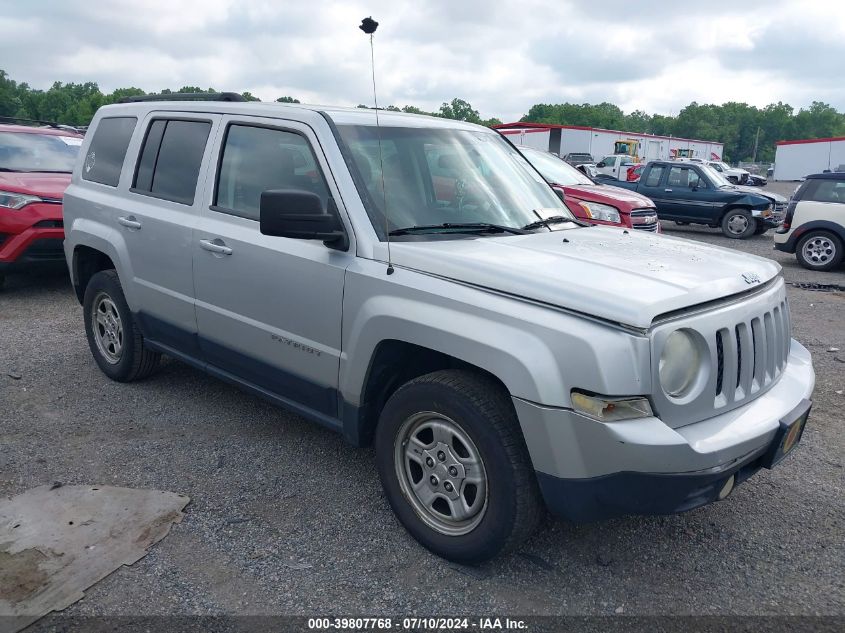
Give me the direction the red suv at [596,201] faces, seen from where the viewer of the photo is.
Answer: facing the viewer and to the right of the viewer

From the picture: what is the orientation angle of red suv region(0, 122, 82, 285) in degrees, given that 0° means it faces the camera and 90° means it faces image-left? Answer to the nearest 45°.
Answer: approximately 315°

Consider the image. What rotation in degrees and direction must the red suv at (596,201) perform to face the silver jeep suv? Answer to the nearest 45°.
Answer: approximately 45° to its right

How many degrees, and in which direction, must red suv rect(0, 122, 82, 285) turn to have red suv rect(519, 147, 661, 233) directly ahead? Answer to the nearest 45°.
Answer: approximately 45° to its left

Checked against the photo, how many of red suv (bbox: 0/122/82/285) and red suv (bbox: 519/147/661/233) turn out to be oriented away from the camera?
0

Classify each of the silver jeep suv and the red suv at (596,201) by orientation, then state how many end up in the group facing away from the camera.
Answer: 0

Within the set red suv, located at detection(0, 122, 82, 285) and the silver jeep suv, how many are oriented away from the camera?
0

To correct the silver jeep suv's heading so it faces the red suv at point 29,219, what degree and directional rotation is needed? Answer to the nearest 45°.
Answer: approximately 180°

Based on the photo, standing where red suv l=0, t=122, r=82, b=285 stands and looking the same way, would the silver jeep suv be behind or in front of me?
in front

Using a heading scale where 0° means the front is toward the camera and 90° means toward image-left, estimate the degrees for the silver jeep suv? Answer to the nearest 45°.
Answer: approximately 315°
